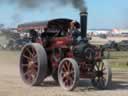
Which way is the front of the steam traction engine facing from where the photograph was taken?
facing the viewer and to the right of the viewer
